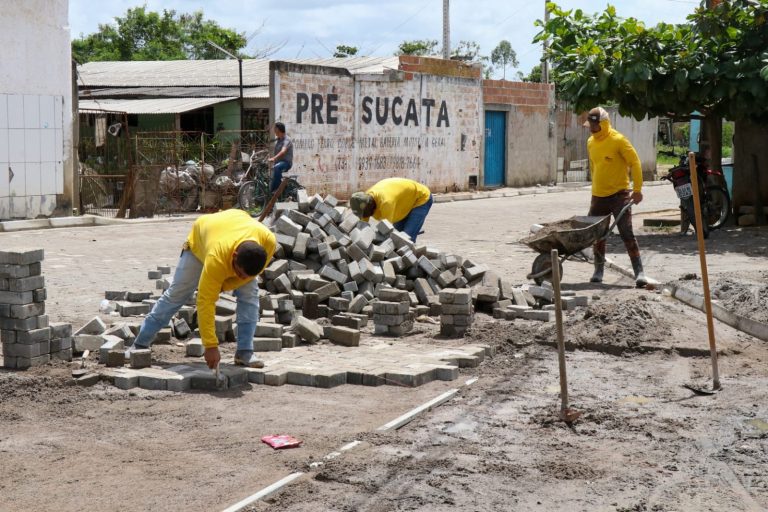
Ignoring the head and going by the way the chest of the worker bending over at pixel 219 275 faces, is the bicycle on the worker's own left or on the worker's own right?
on the worker's own left

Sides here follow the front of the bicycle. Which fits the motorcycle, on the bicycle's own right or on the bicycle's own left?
on the bicycle's own left

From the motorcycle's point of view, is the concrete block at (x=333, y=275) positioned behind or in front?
behind

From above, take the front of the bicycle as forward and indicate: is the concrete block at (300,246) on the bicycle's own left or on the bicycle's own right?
on the bicycle's own left

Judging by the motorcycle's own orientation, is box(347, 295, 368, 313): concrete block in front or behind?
behind

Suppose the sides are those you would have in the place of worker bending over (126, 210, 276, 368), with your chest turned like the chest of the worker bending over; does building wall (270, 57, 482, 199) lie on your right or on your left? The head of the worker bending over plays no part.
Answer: on your left

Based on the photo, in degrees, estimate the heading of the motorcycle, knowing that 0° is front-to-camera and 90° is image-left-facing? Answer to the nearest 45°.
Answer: approximately 225°

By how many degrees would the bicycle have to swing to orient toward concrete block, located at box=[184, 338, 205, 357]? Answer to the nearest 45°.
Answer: approximately 45° to its left
